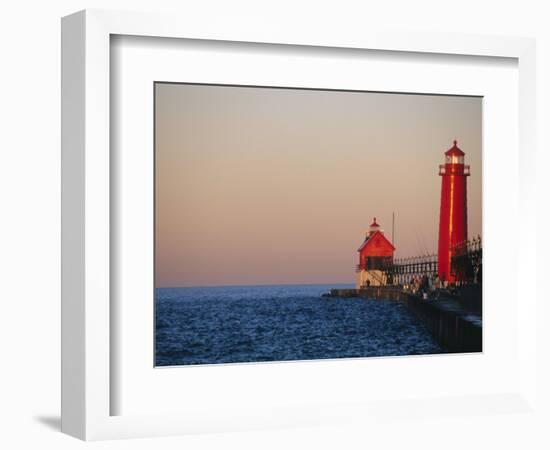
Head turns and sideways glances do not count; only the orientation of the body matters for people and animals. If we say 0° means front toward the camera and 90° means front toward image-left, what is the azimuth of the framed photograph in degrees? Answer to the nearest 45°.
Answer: approximately 315°
